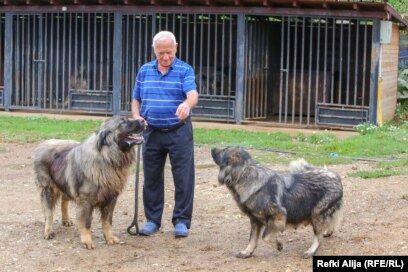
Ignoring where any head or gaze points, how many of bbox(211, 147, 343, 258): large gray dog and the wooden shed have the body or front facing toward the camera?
1

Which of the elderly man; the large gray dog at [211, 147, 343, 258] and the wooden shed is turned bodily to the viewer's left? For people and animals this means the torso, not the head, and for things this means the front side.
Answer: the large gray dog

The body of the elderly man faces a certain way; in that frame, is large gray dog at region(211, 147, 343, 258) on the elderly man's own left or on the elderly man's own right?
on the elderly man's own left

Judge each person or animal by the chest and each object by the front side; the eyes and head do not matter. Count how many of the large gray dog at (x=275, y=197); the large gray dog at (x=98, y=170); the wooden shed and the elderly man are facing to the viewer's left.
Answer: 1

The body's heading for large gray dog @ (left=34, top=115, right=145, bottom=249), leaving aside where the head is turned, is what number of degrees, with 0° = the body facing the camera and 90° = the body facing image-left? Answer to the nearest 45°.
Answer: approximately 315°

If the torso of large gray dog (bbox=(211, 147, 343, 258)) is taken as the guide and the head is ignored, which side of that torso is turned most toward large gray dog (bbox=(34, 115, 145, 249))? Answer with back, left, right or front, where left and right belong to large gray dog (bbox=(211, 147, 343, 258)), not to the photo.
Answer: front

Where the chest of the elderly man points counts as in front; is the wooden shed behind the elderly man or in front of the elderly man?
behind

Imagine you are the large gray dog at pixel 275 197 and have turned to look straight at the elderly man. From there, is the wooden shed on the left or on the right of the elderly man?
right

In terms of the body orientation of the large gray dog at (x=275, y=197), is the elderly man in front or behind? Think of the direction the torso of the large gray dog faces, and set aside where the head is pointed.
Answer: in front

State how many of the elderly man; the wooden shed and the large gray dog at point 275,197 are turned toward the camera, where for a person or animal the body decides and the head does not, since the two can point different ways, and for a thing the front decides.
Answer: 2

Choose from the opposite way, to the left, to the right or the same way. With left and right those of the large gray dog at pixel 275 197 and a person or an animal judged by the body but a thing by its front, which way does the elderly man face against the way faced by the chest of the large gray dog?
to the left

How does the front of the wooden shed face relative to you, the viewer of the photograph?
facing the viewer

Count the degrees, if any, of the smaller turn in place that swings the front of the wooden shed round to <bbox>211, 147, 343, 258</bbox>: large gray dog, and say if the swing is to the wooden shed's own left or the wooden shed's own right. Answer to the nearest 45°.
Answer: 0° — it already faces it

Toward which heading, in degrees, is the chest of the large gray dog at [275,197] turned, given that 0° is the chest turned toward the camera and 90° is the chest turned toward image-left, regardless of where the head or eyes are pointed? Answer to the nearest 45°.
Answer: approximately 90°

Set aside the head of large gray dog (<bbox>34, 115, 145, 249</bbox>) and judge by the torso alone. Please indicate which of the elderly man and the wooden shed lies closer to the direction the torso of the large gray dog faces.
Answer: the elderly man
